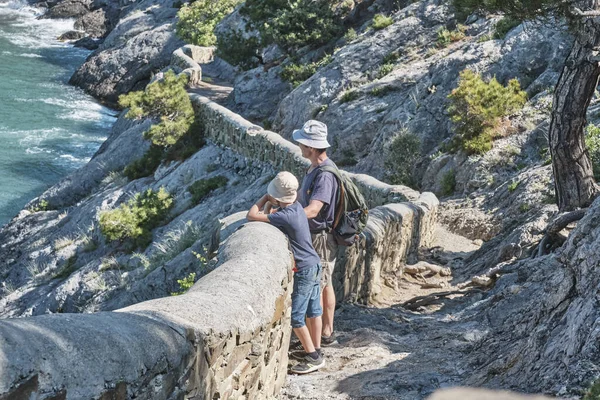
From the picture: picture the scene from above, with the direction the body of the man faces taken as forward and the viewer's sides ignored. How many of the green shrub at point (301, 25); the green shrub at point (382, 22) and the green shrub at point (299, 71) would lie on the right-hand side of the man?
3

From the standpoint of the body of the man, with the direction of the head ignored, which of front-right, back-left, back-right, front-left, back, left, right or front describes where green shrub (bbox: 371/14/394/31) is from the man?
right

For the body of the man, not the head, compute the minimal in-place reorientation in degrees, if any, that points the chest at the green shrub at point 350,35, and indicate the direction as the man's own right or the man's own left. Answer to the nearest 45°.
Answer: approximately 90° to the man's own right

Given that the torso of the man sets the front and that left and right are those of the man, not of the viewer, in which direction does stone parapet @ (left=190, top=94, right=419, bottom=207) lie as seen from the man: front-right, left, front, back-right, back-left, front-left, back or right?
right

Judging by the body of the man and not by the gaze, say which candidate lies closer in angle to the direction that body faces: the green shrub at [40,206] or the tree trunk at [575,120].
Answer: the green shrub

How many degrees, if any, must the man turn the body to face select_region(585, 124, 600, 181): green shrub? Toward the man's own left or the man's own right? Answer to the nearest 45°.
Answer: approximately 135° to the man's own right

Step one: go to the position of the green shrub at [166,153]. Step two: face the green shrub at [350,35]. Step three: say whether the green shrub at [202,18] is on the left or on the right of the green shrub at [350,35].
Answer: left

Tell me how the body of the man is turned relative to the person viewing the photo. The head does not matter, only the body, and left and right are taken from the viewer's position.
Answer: facing to the left of the viewer

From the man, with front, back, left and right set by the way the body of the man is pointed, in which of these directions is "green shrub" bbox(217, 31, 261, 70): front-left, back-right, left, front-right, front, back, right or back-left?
right

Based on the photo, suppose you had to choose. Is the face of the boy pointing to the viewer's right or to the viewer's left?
to the viewer's left

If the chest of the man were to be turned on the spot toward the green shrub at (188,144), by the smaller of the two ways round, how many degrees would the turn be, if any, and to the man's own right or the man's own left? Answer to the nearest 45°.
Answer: approximately 90° to the man's own right

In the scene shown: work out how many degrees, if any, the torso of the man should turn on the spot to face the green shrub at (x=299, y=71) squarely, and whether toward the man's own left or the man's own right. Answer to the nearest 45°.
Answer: approximately 90° to the man's own right

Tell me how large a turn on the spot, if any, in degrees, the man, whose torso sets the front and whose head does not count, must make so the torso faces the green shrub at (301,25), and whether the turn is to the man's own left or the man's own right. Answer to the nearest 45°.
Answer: approximately 90° to the man's own right

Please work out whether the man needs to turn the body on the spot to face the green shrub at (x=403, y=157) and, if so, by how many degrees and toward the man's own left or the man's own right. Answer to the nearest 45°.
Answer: approximately 90° to the man's own right

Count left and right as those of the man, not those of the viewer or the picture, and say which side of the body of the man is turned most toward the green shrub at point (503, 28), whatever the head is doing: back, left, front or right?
right
